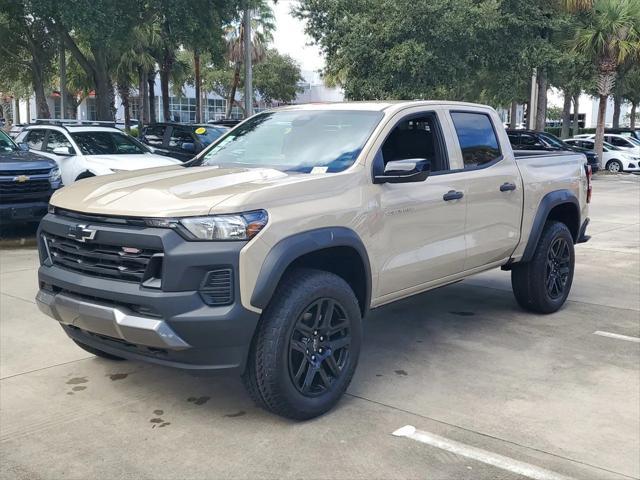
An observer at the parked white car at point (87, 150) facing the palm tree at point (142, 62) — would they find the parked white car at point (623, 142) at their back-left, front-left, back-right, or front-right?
front-right

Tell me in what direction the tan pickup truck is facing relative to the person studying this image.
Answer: facing the viewer and to the left of the viewer

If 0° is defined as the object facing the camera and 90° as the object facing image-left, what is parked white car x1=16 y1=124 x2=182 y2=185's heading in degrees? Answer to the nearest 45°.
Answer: approximately 315°

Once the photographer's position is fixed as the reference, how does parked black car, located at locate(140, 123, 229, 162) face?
facing the viewer and to the right of the viewer

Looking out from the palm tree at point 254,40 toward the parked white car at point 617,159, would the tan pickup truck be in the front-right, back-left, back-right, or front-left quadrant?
front-right

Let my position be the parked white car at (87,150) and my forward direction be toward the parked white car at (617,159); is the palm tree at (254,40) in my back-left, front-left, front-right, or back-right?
front-left

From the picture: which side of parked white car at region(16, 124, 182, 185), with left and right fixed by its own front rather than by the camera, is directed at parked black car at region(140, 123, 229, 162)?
left

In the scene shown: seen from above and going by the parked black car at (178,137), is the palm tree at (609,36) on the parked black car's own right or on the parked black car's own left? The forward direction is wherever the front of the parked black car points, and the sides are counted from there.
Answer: on the parked black car's own left

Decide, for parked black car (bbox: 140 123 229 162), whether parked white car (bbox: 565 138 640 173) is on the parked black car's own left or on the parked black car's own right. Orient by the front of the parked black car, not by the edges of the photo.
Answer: on the parked black car's own left

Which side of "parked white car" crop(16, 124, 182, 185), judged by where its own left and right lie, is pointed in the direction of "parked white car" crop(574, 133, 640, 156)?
left

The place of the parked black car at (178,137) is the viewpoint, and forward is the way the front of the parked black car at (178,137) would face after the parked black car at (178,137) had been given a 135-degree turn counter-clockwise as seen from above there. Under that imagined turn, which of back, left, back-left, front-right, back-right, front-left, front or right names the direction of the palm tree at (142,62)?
front

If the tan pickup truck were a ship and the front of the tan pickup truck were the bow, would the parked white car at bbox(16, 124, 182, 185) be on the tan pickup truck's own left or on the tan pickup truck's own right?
on the tan pickup truck's own right
